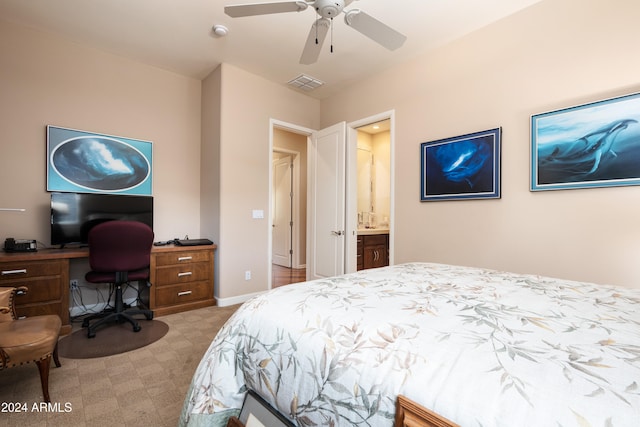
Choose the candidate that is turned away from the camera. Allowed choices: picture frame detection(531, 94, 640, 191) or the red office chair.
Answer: the red office chair

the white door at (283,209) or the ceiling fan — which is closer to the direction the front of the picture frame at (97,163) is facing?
the ceiling fan

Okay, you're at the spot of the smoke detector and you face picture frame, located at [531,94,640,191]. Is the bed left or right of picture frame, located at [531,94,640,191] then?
right

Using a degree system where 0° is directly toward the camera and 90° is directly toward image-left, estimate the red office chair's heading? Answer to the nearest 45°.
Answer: approximately 180°

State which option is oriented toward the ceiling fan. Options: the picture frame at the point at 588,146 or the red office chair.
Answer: the picture frame

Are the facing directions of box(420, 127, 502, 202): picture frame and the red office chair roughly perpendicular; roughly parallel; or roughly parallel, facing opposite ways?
roughly perpendicular

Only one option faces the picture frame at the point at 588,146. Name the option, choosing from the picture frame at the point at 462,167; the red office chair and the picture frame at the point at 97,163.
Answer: the picture frame at the point at 97,163

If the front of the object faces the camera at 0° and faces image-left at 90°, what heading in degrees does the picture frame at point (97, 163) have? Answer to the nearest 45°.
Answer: approximately 315°

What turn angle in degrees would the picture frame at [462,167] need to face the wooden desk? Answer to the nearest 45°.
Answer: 0° — it already faces it

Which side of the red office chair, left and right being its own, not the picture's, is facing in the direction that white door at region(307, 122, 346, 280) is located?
right
